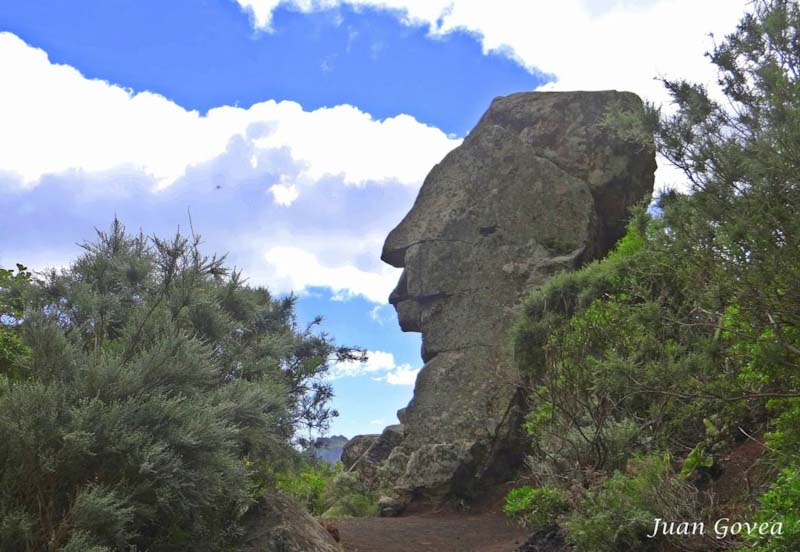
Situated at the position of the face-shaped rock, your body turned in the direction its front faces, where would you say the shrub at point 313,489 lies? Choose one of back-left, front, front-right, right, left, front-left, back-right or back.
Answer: front

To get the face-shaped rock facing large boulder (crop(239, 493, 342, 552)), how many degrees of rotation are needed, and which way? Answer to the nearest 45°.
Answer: approximately 90° to its left

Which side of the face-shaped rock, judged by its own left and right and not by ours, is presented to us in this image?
left

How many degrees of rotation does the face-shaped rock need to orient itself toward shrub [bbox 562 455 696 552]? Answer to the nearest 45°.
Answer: approximately 90° to its left

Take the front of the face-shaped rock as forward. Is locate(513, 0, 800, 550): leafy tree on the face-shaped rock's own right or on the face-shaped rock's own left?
on the face-shaped rock's own left
